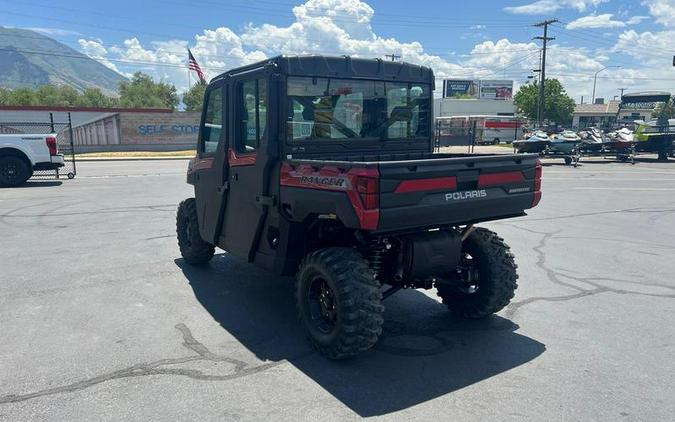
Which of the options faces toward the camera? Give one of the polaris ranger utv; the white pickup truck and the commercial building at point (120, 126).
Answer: the commercial building

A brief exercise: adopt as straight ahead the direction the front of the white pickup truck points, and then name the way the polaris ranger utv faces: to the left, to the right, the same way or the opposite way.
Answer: to the right

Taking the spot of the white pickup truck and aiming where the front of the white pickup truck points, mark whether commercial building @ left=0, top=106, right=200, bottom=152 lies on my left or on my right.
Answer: on my right

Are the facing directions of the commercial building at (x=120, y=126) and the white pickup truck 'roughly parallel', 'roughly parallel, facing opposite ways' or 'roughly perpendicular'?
roughly perpendicular

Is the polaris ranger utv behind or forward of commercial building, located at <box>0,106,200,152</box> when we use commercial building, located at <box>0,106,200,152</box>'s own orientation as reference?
forward

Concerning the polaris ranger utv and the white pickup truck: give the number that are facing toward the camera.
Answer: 0

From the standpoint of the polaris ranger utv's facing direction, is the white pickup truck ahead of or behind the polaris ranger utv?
ahead

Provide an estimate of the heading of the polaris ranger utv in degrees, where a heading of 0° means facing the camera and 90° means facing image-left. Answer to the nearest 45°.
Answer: approximately 135°

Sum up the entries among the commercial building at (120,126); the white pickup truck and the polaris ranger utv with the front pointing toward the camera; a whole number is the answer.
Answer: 1

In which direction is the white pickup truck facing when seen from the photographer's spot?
facing to the left of the viewer

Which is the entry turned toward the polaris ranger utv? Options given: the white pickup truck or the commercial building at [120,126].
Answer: the commercial building

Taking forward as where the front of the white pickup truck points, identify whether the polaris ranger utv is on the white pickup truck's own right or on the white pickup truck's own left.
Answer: on the white pickup truck's own left

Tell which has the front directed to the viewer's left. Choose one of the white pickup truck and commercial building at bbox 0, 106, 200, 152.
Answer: the white pickup truck

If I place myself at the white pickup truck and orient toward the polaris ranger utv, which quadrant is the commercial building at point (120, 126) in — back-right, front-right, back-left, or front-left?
back-left

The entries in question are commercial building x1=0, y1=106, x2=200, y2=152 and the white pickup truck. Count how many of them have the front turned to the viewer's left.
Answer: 1

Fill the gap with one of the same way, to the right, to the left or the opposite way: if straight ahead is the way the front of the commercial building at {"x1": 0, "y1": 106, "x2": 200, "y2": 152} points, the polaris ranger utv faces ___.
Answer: the opposite way
